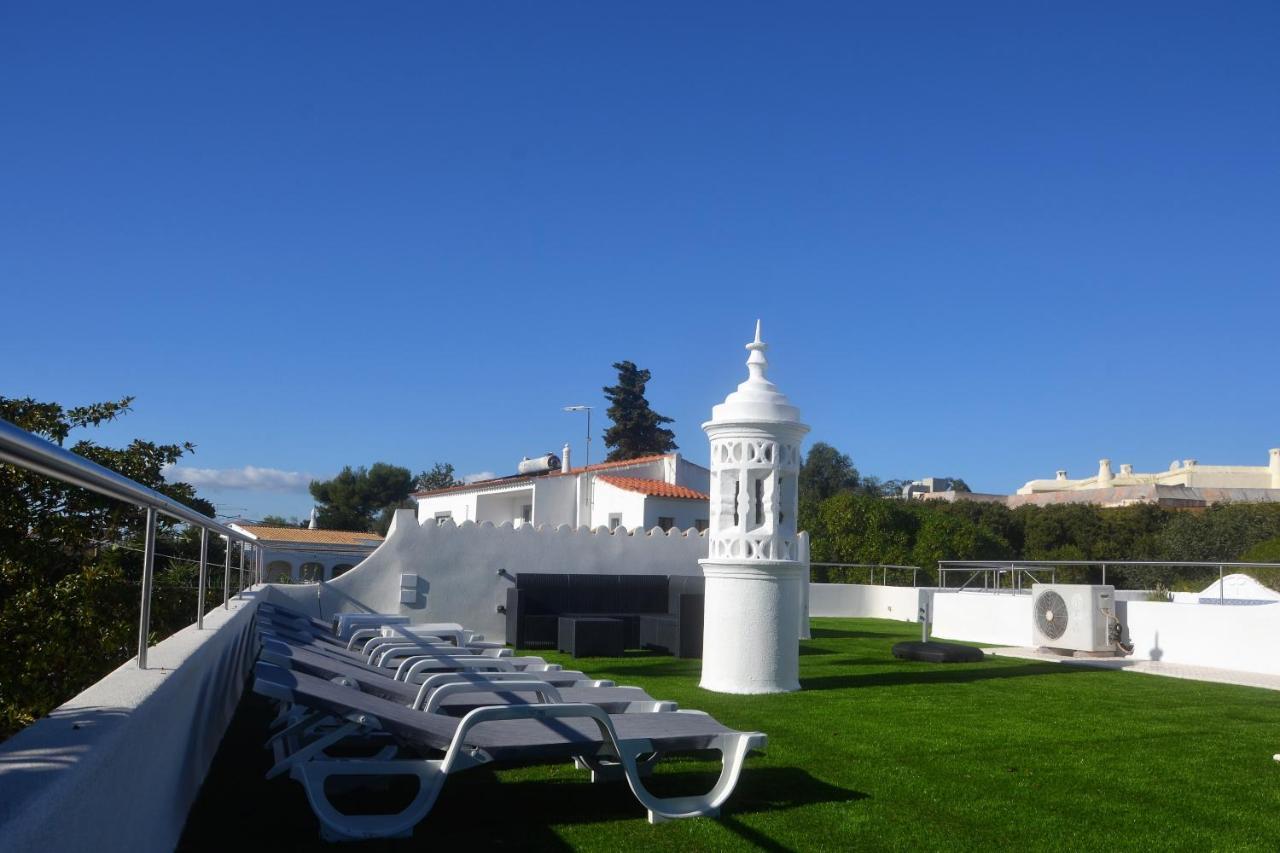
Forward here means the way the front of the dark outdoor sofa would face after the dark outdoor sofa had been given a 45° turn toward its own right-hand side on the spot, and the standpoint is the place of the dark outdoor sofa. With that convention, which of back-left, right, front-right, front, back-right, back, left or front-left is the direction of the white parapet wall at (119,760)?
front-left

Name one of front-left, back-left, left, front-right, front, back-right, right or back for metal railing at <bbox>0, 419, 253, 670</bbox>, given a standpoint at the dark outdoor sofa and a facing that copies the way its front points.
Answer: front

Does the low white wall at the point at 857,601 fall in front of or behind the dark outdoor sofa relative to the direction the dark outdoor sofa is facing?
behind

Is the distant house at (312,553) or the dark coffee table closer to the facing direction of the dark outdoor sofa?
the dark coffee table

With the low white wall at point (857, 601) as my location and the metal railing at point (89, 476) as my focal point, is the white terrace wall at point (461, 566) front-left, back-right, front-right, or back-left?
front-right

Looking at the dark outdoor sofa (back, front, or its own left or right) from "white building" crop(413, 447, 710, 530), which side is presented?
back

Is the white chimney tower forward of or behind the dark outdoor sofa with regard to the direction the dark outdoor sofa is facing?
forward

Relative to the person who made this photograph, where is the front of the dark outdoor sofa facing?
facing the viewer

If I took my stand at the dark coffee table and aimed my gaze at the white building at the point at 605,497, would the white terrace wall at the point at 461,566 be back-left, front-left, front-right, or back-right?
front-left

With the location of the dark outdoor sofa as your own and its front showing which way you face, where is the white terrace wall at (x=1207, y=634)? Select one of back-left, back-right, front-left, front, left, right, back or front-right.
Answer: left

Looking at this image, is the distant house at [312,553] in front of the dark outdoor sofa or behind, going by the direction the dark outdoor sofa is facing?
behind

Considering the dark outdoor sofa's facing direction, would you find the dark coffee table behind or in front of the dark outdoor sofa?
in front

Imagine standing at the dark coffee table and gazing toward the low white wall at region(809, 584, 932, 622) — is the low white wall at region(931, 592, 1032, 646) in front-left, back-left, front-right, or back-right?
front-right

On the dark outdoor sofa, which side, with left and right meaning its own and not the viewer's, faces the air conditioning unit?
left
